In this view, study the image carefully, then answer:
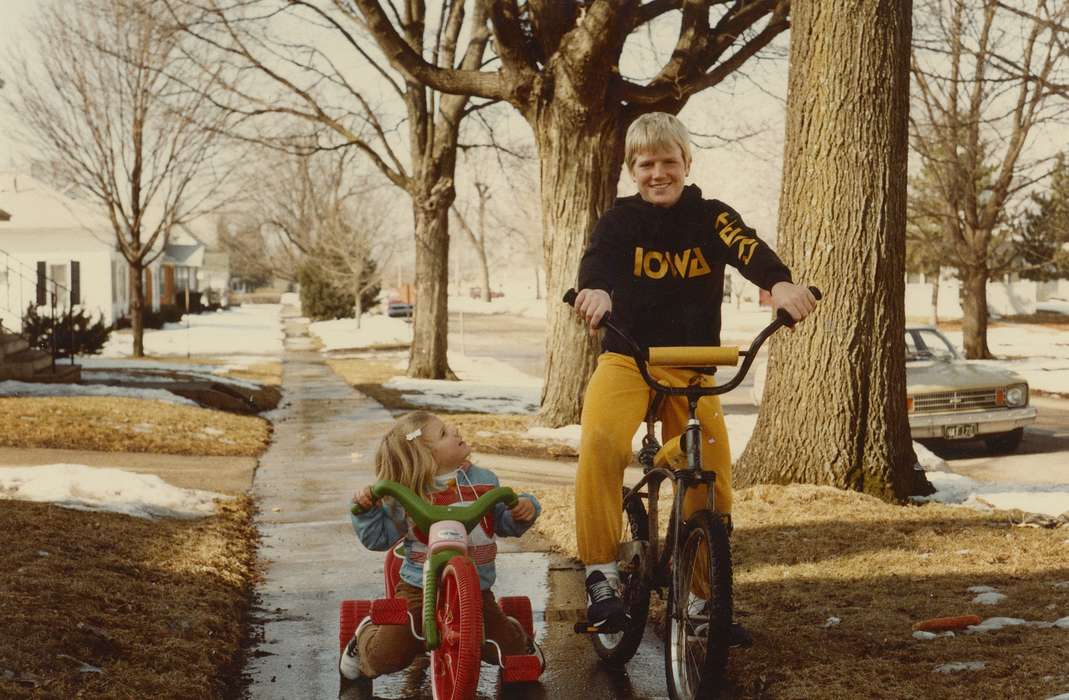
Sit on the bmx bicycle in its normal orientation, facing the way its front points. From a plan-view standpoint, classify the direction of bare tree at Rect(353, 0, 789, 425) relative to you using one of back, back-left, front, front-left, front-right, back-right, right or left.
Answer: back

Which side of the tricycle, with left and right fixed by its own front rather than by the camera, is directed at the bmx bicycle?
left

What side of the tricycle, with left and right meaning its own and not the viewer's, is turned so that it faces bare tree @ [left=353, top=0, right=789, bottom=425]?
back

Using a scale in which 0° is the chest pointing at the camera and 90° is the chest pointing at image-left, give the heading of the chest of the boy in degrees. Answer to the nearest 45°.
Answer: approximately 0°

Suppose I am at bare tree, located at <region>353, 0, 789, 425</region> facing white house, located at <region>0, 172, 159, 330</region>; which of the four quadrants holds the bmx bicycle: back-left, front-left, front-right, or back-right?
back-left

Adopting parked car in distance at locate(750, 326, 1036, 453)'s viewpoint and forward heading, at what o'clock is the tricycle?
The tricycle is roughly at 2 o'clock from the parked car in distance.
